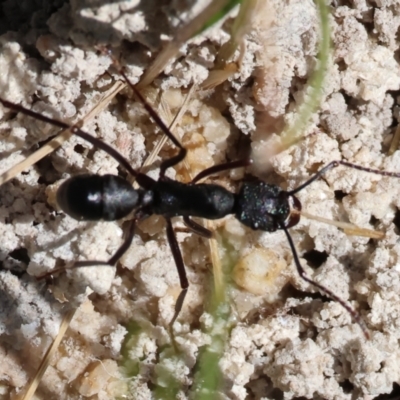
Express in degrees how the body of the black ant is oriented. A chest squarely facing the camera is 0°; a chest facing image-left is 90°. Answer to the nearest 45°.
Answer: approximately 270°
